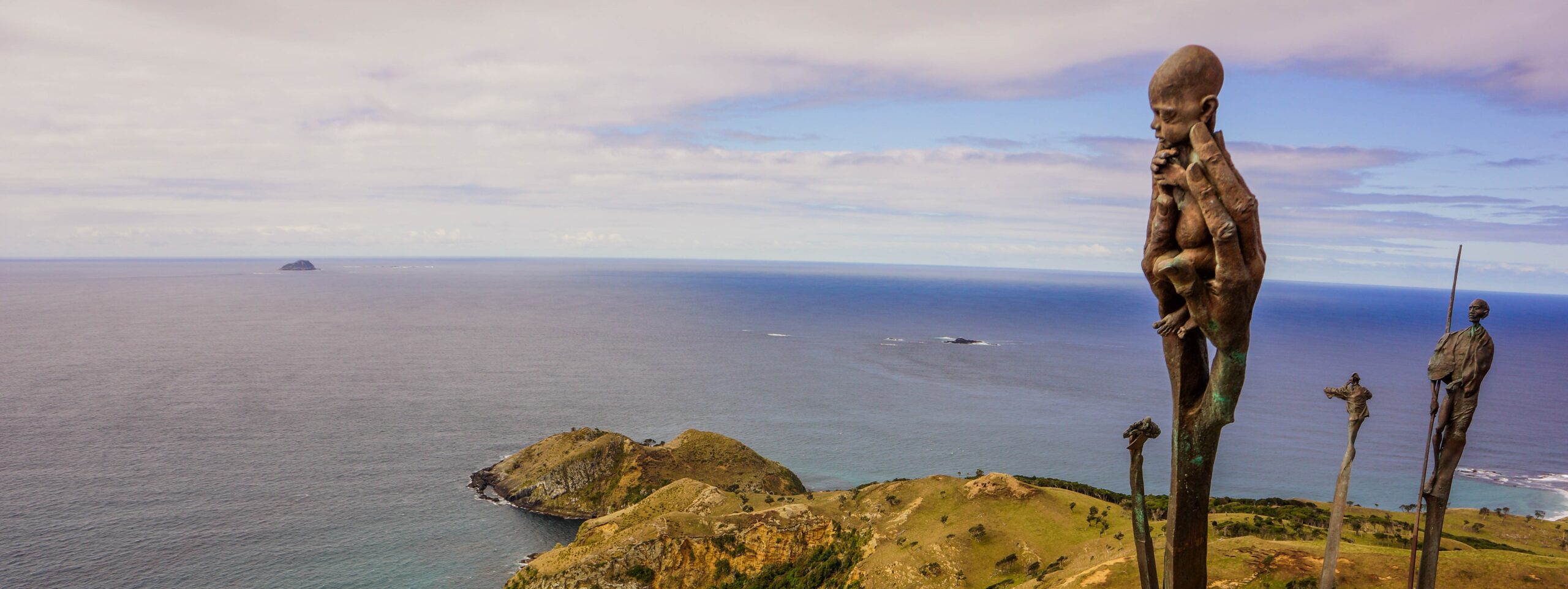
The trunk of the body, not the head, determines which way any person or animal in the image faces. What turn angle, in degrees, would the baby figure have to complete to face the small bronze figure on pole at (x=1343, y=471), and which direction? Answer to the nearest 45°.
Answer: approximately 180°

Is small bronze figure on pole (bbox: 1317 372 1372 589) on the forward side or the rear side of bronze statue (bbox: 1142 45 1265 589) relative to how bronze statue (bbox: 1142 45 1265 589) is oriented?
on the rear side

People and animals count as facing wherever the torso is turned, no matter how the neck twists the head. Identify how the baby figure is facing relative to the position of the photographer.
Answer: facing the viewer and to the left of the viewer

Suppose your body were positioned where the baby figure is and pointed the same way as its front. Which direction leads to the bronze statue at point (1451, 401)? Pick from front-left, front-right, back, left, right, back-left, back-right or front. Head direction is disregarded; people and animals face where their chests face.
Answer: back

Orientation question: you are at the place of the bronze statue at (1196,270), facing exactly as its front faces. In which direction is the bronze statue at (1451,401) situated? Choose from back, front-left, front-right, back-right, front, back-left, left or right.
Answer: back

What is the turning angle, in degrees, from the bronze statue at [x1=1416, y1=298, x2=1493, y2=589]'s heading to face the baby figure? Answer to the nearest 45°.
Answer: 0° — it already faces it

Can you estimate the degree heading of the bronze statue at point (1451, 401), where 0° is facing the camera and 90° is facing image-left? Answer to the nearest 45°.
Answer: approximately 45°

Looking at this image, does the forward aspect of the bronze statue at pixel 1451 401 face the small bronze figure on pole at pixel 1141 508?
yes

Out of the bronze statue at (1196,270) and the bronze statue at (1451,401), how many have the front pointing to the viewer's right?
0

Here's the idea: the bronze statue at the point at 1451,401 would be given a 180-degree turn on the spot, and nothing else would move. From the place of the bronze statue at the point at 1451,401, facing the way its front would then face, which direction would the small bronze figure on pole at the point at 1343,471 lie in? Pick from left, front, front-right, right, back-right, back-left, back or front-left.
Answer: back

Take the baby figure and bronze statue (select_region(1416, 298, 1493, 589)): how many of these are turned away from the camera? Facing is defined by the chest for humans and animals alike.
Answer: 0
